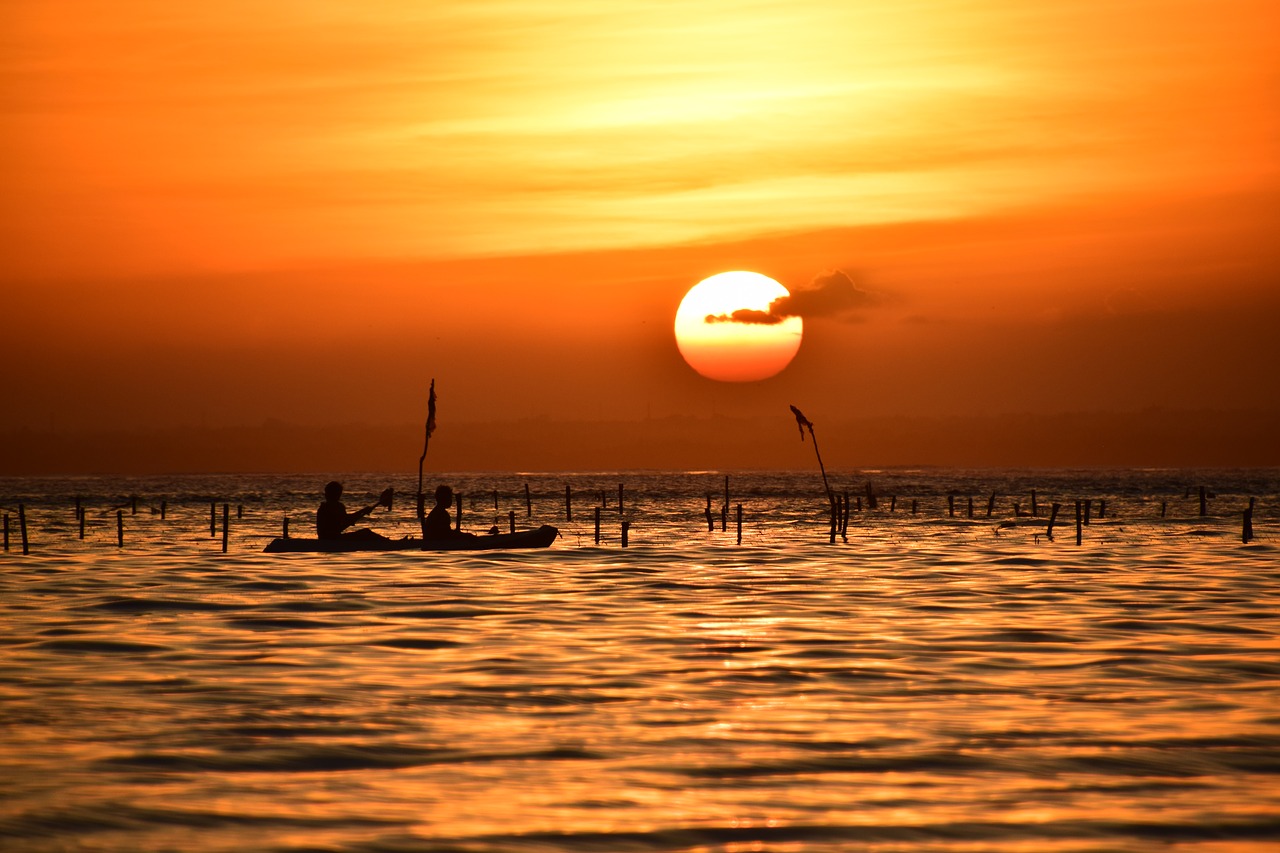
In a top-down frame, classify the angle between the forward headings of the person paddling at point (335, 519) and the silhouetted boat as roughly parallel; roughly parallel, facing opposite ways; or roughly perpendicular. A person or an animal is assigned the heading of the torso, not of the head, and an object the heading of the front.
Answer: roughly parallel

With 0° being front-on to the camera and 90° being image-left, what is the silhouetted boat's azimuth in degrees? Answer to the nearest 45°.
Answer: approximately 270°

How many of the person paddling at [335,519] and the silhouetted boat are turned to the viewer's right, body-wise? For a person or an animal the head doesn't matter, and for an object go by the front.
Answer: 2

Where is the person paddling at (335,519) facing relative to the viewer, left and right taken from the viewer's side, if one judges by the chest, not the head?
facing to the right of the viewer
